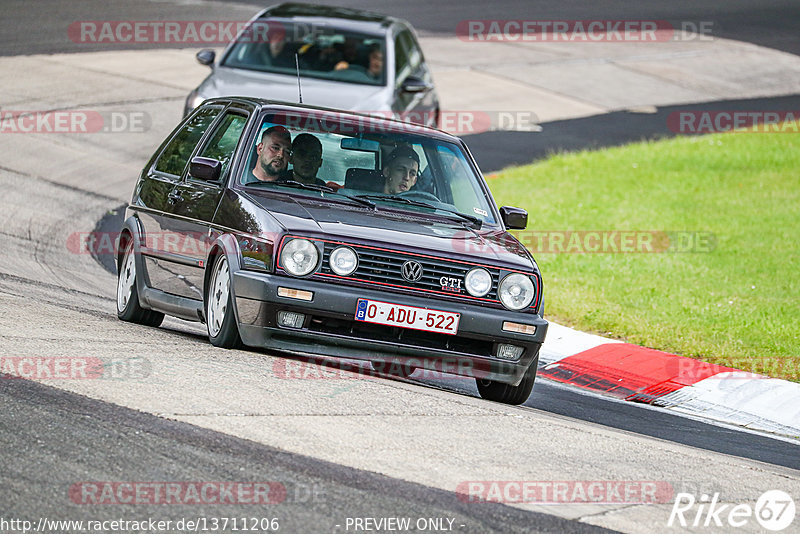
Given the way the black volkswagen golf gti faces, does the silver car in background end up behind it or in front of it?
behind

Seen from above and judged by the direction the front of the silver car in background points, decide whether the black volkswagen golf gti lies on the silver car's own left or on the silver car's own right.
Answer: on the silver car's own left

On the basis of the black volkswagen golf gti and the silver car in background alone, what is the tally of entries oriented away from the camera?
0

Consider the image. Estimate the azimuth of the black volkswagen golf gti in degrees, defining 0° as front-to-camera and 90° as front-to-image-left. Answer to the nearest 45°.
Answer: approximately 315°

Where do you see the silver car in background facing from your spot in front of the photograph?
facing the viewer and to the left of the viewer
